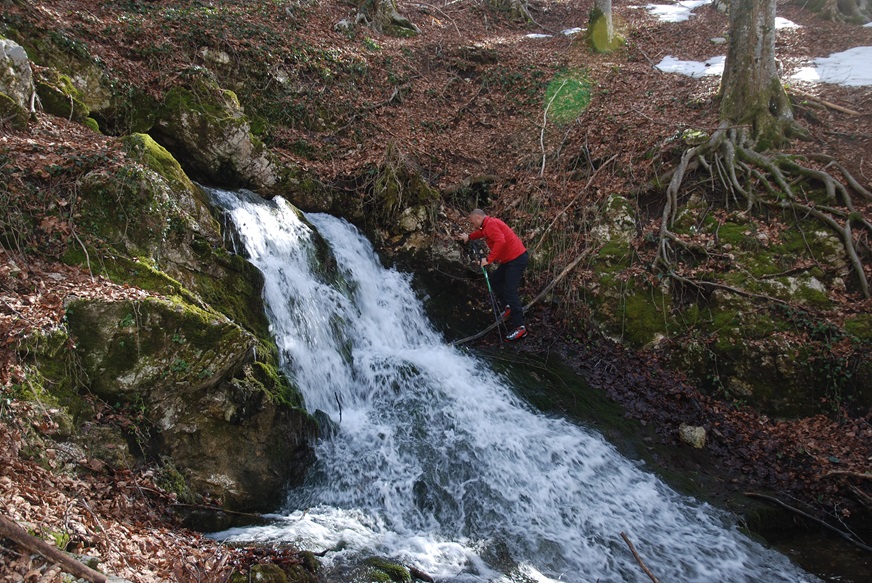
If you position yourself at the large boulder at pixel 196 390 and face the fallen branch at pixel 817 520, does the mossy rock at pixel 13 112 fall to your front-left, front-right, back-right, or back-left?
back-left

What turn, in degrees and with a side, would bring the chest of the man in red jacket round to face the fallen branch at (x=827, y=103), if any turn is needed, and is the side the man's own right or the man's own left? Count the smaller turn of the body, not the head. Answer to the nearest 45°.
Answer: approximately 135° to the man's own right

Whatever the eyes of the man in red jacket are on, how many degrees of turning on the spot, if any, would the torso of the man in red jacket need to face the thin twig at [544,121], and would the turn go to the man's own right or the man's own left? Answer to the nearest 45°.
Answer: approximately 90° to the man's own right

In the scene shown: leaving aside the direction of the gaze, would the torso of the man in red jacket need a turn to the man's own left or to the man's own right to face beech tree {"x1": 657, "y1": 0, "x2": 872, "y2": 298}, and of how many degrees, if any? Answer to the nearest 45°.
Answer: approximately 180°

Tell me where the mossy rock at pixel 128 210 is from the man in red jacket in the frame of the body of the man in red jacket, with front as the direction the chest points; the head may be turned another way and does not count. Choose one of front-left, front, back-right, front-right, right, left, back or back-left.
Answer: front-left

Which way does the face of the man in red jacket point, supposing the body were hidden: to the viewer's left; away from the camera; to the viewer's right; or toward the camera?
to the viewer's left

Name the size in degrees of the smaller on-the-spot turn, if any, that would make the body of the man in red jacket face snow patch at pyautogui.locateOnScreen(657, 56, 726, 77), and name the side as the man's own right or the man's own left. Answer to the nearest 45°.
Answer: approximately 135° to the man's own right

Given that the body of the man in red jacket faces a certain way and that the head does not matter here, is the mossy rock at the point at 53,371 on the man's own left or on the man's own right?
on the man's own left

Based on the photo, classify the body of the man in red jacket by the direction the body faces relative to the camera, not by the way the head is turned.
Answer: to the viewer's left

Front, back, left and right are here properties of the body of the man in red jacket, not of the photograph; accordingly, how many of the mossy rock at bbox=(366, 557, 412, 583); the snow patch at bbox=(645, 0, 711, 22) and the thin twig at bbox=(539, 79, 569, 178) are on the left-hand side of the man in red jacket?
1

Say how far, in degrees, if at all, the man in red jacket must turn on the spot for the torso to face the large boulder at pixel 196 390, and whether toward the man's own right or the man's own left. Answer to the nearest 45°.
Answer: approximately 45° to the man's own left

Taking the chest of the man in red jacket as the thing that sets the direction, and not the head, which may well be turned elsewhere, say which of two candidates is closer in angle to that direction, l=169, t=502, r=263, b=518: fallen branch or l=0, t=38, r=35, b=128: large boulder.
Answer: the large boulder
